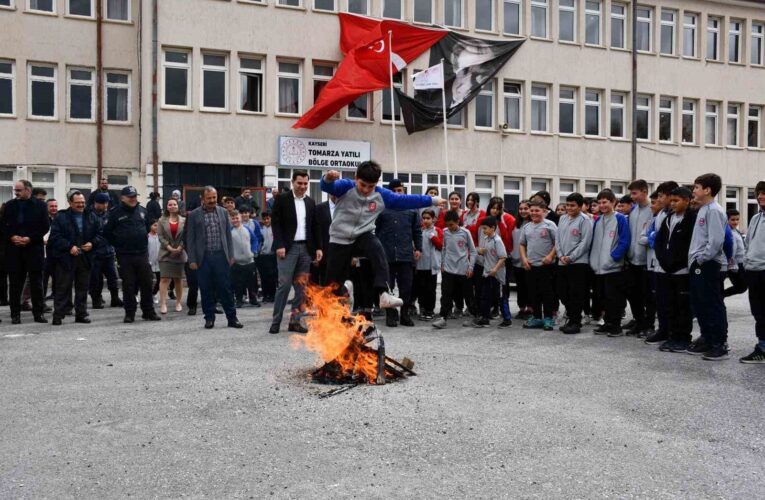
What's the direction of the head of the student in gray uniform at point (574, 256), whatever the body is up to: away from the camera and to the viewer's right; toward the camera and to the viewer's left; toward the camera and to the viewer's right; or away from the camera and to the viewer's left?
toward the camera and to the viewer's left

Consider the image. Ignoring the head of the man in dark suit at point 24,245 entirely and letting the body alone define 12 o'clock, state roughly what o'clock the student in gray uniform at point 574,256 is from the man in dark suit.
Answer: The student in gray uniform is roughly at 10 o'clock from the man in dark suit.

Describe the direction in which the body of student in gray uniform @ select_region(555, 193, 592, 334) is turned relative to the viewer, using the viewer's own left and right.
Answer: facing the viewer and to the left of the viewer

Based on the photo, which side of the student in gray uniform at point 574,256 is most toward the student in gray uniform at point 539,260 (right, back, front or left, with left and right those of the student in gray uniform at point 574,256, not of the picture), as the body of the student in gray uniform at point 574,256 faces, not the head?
right

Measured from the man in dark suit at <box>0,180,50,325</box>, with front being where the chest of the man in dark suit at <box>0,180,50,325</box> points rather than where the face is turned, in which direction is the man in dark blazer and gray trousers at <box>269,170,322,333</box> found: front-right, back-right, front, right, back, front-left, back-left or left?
front-left

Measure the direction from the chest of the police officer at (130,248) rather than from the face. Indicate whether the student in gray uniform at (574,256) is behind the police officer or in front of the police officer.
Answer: in front

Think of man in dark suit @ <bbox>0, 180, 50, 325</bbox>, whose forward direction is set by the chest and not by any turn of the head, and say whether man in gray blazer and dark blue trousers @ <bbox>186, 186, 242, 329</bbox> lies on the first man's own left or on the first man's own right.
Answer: on the first man's own left

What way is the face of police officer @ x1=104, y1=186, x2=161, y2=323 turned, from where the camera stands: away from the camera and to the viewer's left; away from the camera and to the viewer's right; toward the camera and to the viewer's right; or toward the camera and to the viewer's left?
toward the camera and to the viewer's right

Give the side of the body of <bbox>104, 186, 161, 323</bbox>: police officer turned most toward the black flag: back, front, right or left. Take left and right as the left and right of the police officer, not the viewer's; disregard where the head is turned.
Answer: left

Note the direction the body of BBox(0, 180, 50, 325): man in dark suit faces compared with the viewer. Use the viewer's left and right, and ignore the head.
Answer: facing the viewer

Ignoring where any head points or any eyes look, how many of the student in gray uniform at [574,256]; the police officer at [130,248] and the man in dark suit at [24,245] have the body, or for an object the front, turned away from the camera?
0

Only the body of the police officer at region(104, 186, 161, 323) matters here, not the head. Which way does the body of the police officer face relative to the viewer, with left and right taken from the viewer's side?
facing the viewer and to the right of the viewer

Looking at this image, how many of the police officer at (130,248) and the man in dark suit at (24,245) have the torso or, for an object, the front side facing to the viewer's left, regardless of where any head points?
0

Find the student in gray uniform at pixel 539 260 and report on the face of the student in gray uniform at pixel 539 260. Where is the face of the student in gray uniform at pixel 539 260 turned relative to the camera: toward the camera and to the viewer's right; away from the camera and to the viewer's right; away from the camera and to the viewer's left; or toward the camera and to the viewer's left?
toward the camera and to the viewer's left
